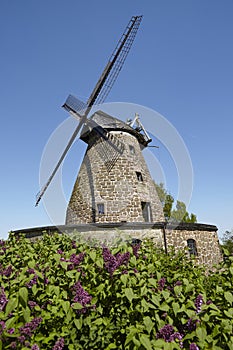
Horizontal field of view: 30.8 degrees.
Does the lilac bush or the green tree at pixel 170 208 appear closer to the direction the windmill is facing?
the lilac bush

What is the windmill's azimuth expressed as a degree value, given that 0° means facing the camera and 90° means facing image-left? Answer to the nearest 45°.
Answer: approximately 45°

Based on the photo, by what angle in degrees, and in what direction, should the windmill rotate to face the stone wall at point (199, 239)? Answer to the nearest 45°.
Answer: approximately 135° to its left
